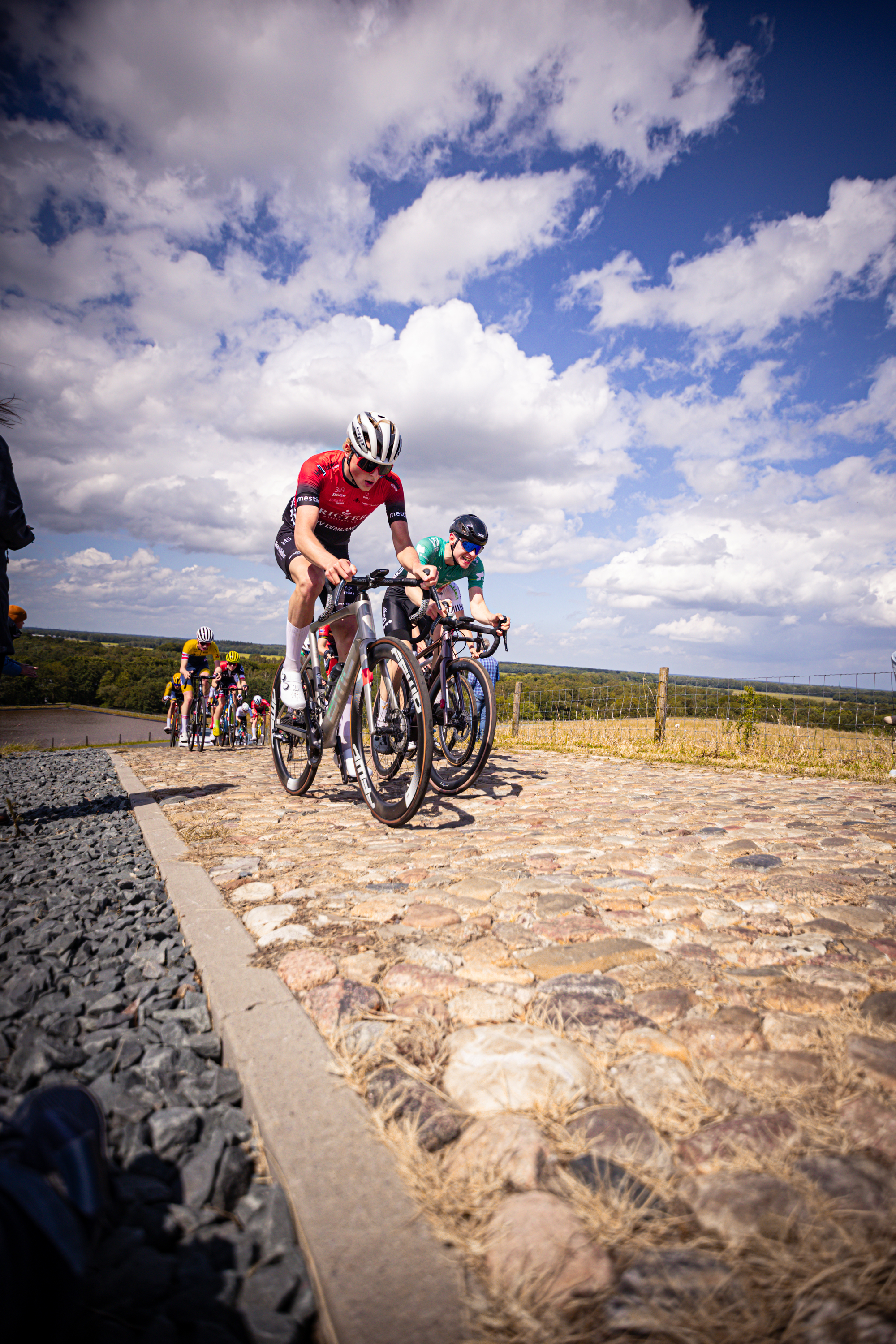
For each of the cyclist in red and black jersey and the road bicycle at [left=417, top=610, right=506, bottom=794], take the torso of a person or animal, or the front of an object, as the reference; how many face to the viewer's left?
0

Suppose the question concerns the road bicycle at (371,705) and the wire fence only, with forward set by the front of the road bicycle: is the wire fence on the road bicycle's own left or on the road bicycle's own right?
on the road bicycle's own left

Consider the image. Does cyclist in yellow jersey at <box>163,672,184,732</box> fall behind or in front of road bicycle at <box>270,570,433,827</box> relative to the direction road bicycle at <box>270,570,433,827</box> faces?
behind

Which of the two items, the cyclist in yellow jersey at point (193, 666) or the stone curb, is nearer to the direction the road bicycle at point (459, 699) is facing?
the stone curb

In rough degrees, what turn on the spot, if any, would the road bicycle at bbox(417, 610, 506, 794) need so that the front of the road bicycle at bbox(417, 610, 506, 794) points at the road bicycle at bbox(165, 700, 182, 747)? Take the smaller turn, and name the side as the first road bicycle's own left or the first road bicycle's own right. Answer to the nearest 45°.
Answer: approximately 180°

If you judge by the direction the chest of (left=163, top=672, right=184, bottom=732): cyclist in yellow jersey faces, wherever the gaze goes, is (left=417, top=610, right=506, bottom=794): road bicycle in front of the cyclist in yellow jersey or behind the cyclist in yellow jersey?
in front
